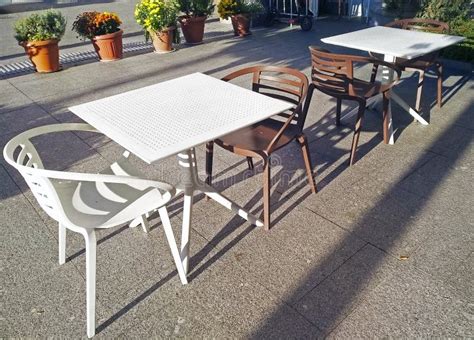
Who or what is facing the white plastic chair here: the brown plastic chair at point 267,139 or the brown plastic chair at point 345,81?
the brown plastic chair at point 267,139

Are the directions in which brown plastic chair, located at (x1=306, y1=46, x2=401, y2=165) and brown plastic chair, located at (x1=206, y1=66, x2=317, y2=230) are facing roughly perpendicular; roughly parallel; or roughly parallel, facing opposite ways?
roughly parallel, facing opposite ways

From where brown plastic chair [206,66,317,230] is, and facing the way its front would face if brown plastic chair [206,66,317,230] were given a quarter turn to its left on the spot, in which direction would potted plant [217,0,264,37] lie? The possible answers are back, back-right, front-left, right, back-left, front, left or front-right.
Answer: back-left

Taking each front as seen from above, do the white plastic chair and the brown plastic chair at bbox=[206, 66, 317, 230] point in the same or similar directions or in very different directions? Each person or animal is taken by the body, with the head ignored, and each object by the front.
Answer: very different directions

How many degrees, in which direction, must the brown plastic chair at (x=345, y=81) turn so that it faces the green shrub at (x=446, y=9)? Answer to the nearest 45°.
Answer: approximately 45° to its left

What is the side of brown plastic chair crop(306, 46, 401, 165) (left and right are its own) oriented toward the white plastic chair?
back

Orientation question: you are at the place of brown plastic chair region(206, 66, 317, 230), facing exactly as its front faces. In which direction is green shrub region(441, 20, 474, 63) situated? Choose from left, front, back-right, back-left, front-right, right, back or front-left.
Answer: back

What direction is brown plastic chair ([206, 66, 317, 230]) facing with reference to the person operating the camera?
facing the viewer and to the left of the viewer

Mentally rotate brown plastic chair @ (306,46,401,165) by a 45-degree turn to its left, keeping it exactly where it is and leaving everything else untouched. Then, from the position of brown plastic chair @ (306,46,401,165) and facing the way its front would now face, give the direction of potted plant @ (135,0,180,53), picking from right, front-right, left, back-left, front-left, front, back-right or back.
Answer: front-left

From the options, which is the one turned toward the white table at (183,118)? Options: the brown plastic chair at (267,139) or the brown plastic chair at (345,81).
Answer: the brown plastic chair at (267,139)

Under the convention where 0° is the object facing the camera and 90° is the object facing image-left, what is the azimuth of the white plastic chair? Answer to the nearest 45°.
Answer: approximately 225°

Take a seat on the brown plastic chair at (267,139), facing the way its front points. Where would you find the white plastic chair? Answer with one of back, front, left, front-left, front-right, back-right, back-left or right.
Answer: front

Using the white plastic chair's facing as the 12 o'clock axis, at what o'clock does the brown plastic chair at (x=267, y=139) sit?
The brown plastic chair is roughly at 1 o'clock from the white plastic chair.

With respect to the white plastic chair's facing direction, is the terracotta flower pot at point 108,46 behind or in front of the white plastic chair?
in front

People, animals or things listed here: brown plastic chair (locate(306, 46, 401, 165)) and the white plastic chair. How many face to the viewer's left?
0

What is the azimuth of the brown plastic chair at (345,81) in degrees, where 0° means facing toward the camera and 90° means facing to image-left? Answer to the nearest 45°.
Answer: approximately 225°

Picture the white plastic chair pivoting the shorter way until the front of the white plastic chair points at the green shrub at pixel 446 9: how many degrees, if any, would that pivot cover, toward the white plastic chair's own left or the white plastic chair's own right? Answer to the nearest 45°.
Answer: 0° — it already faces it

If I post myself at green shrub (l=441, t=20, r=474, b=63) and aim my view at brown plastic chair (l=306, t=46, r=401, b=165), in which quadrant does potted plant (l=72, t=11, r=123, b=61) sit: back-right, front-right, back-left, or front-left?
front-right
